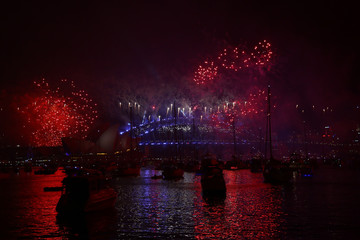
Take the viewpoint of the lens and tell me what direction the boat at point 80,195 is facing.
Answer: facing away from the viewer and to the right of the viewer

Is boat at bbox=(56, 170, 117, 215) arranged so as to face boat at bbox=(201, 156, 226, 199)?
yes
